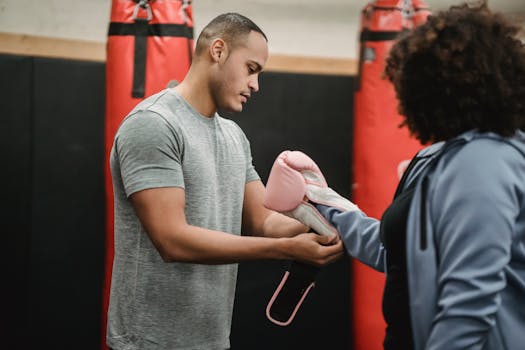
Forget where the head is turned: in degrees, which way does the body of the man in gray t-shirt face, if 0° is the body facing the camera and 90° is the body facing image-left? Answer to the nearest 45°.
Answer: approximately 315°

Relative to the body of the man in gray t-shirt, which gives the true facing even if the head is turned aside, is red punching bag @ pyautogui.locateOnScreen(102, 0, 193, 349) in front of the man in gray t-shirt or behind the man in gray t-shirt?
behind

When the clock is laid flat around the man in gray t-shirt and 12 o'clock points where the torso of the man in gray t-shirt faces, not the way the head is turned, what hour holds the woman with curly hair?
The woman with curly hair is roughly at 12 o'clock from the man in gray t-shirt.

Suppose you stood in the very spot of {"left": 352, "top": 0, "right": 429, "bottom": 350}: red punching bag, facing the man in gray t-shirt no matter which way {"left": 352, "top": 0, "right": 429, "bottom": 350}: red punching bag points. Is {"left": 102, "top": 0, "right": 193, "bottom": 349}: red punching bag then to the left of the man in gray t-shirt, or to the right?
right

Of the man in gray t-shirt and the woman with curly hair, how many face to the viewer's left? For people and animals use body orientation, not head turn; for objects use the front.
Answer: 1

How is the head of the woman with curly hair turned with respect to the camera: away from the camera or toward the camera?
away from the camera

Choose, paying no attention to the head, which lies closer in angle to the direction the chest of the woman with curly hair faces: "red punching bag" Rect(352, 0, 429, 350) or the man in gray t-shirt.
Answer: the man in gray t-shirt

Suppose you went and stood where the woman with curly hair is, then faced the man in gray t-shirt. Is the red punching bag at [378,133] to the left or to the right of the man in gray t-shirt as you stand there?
right

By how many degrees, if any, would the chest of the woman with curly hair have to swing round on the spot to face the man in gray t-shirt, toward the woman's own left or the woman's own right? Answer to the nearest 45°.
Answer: approximately 45° to the woman's own right

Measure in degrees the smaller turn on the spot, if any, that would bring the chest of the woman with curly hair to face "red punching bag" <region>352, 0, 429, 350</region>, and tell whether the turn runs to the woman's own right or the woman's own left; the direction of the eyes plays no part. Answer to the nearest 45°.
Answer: approximately 90° to the woman's own right

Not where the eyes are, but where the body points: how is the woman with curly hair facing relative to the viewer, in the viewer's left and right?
facing to the left of the viewer

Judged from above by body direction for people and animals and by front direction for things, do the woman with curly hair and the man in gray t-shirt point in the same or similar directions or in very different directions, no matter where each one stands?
very different directions

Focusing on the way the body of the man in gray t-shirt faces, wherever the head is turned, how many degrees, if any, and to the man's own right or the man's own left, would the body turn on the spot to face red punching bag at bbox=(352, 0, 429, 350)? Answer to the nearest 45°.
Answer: approximately 90° to the man's own left
